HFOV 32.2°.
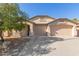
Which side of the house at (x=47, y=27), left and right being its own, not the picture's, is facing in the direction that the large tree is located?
right

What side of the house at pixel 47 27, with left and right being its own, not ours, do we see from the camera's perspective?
front
